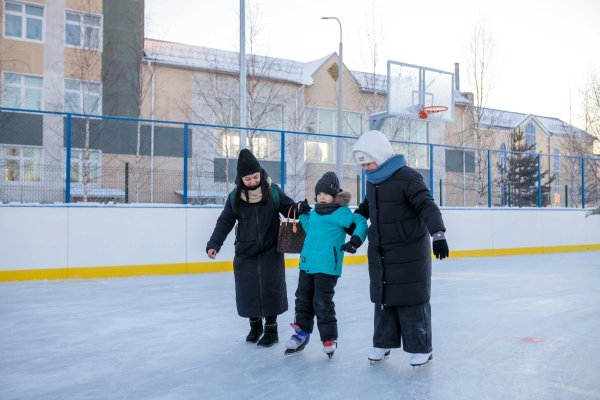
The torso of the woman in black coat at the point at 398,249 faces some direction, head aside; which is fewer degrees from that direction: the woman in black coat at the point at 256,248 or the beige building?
the woman in black coat

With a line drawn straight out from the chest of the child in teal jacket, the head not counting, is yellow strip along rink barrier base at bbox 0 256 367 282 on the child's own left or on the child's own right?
on the child's own right

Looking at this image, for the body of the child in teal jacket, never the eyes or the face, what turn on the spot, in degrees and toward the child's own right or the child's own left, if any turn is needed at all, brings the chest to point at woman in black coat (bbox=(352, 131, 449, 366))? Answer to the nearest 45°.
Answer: approximately 90° to the child's own left

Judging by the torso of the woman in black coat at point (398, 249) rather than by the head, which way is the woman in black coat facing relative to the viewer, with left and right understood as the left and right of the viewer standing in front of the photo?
facing the viewer and to the left of the viewer

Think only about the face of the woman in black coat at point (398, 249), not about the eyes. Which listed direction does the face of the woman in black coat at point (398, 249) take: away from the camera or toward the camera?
toward the camera

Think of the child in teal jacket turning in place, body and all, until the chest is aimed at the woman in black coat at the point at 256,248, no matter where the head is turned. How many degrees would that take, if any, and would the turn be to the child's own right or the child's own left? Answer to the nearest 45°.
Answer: approximately 90° to the child's own right

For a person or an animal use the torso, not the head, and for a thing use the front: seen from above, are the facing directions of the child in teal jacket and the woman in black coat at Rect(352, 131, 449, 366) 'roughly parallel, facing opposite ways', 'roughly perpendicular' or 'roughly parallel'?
roughly parallel

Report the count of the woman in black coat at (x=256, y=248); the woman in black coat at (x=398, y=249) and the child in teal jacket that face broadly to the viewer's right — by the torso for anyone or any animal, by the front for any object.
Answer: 0

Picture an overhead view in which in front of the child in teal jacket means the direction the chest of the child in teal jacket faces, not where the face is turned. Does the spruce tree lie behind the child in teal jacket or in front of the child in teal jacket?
behind

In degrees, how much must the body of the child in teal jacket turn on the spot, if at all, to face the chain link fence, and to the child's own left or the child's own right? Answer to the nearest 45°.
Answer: approximately 135° to the child's own right

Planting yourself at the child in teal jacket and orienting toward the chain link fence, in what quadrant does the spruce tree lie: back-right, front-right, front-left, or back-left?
front-right

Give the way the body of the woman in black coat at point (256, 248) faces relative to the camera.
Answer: toward the camera

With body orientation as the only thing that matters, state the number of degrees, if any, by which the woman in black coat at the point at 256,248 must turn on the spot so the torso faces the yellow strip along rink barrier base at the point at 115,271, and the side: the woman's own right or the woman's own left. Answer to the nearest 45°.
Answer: approximately 135° to the woman's own right
